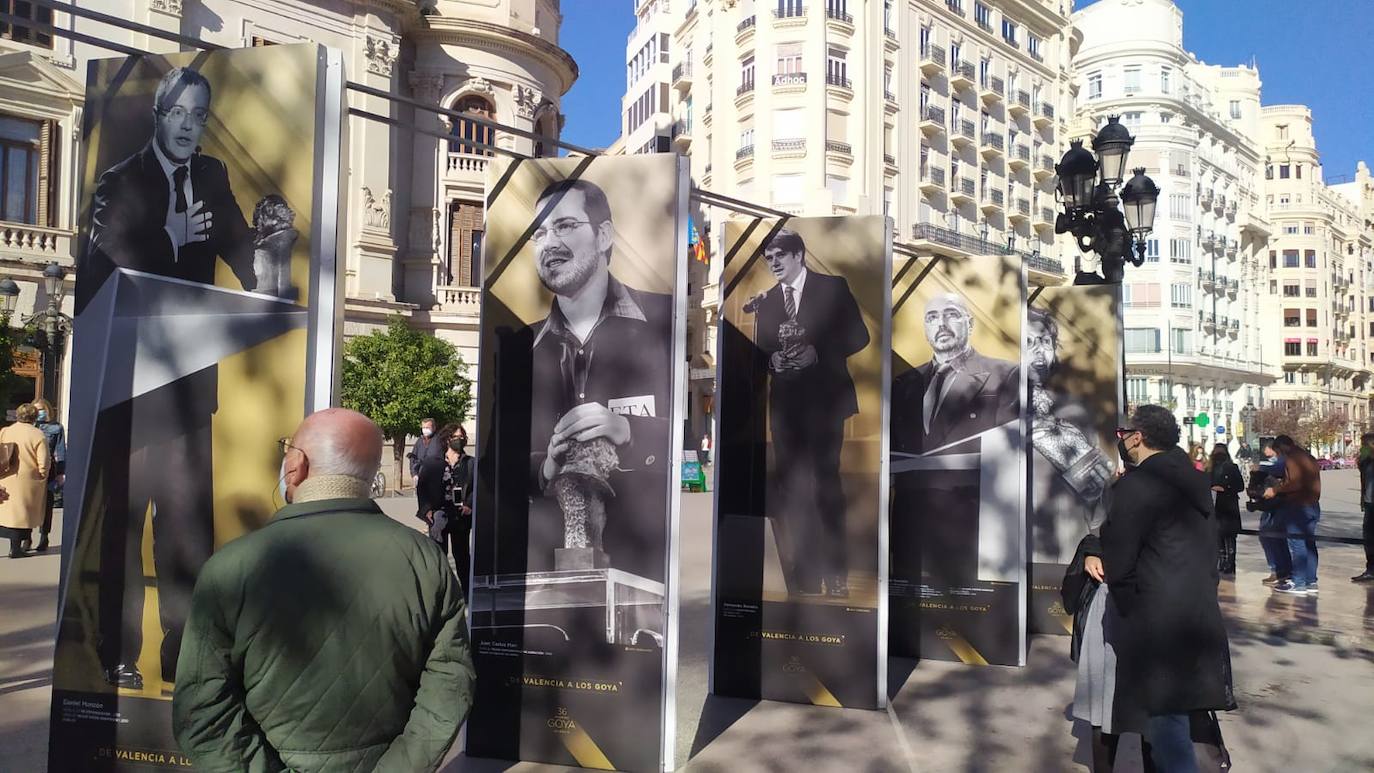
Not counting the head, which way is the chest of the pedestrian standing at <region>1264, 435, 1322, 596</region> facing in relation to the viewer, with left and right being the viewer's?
facing to the left of the viewer

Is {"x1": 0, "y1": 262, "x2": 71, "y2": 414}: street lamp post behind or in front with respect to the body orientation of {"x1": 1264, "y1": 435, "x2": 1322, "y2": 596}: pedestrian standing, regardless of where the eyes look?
in front

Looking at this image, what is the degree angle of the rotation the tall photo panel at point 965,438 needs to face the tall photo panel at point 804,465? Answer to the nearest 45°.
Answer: approximately 45° to its right

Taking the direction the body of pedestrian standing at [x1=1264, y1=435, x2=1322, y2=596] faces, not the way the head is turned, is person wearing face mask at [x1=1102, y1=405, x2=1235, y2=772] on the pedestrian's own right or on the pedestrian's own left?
on the pedestrian's own left

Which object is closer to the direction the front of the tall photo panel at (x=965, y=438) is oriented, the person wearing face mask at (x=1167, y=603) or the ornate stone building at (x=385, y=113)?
the person wearing face mask

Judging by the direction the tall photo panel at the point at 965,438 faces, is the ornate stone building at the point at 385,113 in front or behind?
behind

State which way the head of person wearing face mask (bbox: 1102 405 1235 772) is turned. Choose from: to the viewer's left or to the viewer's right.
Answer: to the viewer's left

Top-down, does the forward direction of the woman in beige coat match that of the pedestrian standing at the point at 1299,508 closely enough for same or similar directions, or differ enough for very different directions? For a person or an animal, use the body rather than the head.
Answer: same or similar directions

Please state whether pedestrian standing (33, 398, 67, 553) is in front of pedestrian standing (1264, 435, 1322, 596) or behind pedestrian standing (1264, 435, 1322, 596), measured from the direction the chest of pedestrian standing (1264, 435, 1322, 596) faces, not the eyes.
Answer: in front

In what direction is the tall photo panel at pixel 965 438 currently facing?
toward the camera
